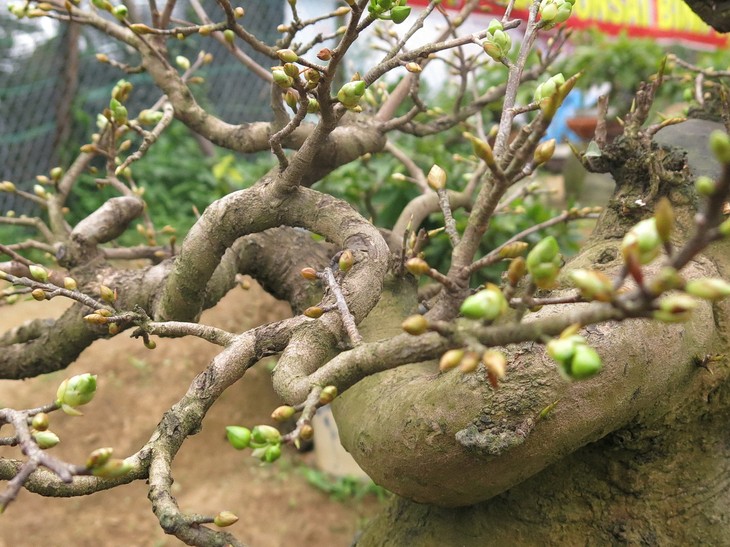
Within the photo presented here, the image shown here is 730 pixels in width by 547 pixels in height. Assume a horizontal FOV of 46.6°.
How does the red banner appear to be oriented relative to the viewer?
toward the camera

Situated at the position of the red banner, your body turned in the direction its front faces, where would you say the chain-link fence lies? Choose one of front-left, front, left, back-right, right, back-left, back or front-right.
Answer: front-right

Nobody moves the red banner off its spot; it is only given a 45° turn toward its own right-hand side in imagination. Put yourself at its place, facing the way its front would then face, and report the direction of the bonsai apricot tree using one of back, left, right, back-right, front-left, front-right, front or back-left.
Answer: front-left
